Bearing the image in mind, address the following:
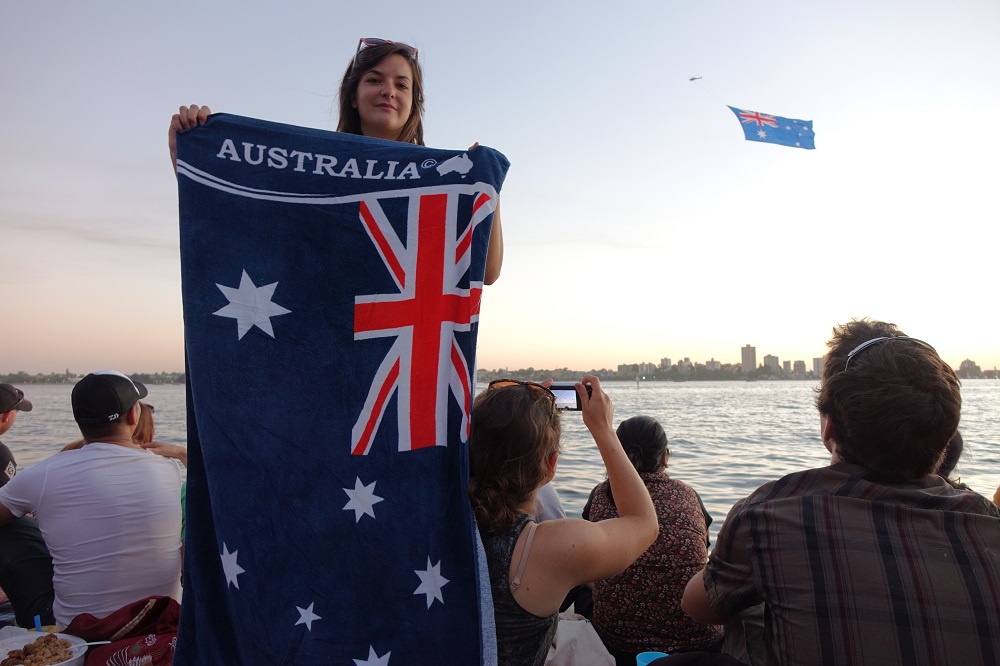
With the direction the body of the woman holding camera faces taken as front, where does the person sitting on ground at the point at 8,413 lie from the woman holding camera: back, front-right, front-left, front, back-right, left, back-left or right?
front-left

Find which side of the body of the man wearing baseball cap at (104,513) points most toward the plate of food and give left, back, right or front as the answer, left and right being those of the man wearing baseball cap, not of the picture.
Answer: back

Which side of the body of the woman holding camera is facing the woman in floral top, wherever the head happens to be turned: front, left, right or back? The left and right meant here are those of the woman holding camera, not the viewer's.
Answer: front

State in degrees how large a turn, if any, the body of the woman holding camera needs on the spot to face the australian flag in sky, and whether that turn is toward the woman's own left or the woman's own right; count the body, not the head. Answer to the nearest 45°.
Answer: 0° — they already face it

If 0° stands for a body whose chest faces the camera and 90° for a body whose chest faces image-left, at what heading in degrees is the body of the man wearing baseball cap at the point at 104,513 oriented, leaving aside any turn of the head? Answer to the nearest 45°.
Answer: approximately 180°

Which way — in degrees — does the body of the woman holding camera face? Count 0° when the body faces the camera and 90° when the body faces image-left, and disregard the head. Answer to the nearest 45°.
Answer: approximately 180°

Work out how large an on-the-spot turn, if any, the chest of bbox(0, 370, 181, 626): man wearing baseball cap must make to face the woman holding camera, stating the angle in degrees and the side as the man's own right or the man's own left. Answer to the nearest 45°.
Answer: approximately 135° to the man's own right

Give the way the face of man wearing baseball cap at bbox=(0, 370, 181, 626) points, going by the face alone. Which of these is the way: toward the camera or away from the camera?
away from the camera

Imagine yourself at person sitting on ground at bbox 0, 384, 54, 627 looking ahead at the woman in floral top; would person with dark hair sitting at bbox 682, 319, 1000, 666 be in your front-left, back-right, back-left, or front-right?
front-right

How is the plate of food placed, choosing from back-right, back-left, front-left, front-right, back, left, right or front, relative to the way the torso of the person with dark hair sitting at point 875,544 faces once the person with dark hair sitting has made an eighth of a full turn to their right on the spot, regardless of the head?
back-left

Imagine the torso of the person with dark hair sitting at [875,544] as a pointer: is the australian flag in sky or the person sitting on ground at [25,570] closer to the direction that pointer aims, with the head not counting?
the australian flag in sky

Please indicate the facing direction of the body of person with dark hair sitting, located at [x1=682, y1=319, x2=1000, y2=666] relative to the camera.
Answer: away from the camera

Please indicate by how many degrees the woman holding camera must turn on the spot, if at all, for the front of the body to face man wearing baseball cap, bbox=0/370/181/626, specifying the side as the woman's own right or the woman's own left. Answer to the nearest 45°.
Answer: approximately 45° to the woman's own left

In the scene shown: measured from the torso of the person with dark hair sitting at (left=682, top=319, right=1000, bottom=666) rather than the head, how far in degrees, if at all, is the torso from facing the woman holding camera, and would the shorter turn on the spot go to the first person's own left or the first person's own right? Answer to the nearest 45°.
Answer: approximately 90° to the first person's own left

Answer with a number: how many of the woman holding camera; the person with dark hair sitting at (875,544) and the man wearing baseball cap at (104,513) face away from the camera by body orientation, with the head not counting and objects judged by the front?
3

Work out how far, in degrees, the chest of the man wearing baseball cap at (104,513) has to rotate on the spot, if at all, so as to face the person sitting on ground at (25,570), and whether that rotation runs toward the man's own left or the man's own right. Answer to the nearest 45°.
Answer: approximately 45° to the man's own left
